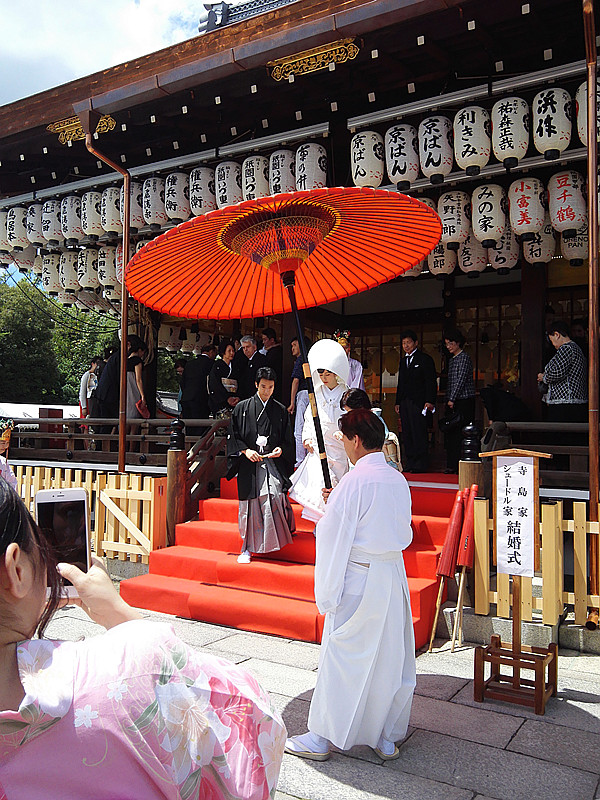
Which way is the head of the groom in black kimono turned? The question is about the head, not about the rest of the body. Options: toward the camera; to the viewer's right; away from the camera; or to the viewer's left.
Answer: toward the camera

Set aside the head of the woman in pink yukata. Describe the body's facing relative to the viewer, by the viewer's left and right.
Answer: facing away from the viewer and to the right of the viewer

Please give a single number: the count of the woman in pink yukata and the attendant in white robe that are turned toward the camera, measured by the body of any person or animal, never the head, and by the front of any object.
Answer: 0

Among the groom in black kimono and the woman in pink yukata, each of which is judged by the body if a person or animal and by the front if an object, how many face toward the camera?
1

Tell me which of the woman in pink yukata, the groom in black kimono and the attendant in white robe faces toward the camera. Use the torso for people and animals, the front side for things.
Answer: the groom in black kimono

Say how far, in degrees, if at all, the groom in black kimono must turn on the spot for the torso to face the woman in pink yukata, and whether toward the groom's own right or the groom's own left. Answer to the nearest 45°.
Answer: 0° — they already face them

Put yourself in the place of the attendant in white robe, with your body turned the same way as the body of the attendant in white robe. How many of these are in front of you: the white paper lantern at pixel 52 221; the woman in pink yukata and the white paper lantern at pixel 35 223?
2

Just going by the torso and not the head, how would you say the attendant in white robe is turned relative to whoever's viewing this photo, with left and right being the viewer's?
facing away from the viewer and to the left of the viewer

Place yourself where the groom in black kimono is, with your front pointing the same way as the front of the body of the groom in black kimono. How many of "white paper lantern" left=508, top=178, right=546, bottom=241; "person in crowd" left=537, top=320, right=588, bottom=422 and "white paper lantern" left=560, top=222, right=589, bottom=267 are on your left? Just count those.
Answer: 3

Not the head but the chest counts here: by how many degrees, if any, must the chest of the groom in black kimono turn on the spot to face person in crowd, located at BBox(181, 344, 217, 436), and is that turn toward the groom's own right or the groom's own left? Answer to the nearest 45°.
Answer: approximately 180°

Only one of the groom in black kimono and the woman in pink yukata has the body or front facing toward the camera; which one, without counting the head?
the groom in black kimono

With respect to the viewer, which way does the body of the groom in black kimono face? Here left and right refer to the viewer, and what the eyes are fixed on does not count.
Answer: facing the viewer

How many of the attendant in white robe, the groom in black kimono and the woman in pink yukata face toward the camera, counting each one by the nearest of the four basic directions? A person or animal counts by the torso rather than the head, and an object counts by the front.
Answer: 1

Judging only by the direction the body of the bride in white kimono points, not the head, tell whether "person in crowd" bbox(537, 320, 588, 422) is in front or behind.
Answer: behind

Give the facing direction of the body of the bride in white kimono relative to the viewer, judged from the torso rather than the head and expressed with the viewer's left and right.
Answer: facing the viewer and to the left of the viewer

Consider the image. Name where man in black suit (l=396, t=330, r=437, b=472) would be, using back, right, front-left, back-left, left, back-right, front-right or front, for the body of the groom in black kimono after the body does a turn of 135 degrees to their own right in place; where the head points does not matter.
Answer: right

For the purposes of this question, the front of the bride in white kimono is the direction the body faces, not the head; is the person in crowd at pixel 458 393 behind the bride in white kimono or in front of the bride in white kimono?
behind

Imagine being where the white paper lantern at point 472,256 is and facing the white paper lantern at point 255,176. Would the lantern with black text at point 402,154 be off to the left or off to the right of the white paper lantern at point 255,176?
left
